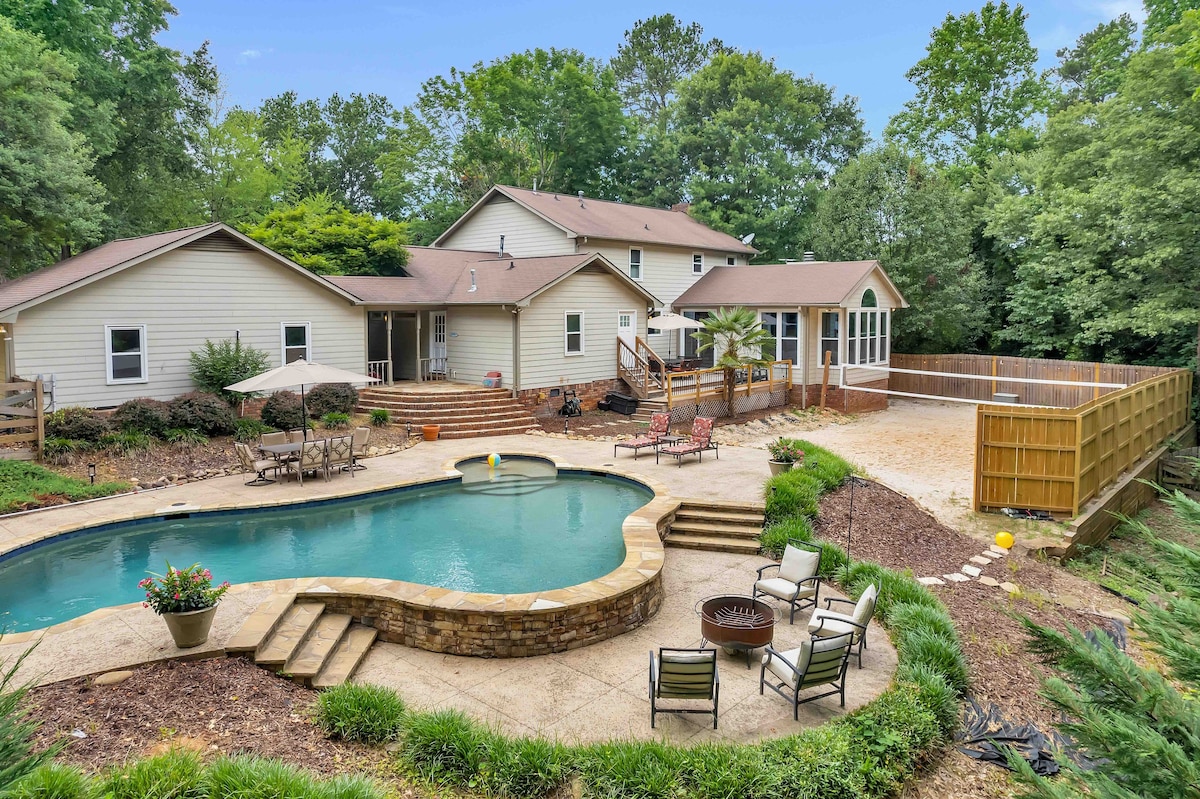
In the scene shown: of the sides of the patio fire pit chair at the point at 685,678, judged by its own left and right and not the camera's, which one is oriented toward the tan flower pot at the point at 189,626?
left

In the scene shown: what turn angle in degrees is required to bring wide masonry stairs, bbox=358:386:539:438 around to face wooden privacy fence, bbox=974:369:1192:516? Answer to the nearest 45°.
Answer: approximately 45° to its left

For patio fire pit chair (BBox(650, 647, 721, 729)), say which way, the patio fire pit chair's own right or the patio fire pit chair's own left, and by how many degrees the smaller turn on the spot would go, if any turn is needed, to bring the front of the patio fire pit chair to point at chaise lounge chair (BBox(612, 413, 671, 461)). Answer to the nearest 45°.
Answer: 0° — it already faces it

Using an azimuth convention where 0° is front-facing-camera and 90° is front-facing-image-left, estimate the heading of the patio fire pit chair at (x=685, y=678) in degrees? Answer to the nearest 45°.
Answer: approximately 180°

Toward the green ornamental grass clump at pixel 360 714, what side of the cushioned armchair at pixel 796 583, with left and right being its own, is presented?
front

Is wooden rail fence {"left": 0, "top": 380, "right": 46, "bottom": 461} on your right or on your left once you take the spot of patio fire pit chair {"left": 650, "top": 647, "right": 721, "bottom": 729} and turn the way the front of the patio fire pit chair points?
on your left

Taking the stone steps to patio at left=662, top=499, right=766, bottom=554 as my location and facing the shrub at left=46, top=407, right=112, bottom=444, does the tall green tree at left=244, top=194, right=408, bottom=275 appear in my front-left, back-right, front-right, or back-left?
front-right

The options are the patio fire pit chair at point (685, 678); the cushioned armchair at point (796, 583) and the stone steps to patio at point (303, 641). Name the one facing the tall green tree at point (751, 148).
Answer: the patio fire pit chair

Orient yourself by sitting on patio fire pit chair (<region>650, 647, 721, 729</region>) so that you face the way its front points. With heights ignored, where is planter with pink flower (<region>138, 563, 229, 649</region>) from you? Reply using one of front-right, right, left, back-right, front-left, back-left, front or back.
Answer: left

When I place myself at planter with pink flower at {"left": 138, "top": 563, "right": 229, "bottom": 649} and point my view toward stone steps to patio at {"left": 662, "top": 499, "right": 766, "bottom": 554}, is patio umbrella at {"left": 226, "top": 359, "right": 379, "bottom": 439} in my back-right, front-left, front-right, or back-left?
front-left

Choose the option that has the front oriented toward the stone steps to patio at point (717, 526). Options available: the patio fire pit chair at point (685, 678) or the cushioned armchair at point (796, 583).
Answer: the patio fire pit chair

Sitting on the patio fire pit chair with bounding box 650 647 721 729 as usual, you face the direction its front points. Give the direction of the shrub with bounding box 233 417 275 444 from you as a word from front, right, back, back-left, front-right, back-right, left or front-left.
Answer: front-left

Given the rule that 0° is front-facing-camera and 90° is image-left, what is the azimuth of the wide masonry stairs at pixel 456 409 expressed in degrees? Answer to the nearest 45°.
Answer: approximately 0°

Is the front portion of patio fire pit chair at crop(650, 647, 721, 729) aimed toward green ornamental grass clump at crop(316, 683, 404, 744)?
no

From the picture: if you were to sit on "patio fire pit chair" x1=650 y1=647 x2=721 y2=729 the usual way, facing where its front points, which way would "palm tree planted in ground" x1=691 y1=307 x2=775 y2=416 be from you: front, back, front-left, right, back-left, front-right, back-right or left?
front

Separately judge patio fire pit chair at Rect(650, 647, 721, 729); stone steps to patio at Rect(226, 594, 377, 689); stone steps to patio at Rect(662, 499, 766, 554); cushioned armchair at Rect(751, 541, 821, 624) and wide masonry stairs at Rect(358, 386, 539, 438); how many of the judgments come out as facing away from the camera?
1

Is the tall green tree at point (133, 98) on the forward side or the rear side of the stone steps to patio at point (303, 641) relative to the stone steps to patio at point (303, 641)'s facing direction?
on the rear side

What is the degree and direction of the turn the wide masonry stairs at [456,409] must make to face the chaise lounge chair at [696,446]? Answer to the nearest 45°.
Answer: approximately 45° to its left

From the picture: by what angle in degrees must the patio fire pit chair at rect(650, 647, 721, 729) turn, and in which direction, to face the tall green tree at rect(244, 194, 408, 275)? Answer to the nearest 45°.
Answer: approximately 45° to its left

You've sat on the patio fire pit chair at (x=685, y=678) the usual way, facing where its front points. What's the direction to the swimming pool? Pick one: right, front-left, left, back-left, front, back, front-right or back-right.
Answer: front-left

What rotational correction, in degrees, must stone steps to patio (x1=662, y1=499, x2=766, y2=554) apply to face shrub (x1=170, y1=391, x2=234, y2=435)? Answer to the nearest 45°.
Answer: approximately 90° to its right

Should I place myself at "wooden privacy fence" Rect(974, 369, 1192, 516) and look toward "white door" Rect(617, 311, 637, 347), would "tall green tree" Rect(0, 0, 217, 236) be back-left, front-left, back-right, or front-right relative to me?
front-left
